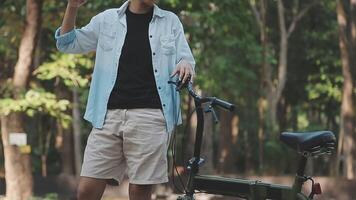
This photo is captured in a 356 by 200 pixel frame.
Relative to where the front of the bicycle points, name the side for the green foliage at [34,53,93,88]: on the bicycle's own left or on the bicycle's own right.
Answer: on the bicycle's own right

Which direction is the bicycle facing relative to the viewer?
to the viewer's left

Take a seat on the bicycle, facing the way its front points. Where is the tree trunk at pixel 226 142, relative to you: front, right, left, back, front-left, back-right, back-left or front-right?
right

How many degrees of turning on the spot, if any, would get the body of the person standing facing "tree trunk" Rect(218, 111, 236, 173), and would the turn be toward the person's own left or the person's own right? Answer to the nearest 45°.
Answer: approximately 180°

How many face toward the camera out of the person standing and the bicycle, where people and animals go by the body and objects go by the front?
1

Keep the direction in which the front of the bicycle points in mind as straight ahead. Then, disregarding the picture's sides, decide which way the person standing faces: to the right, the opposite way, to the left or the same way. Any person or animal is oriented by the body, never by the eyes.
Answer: to the left

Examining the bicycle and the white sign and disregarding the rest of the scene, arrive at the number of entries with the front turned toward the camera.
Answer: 1

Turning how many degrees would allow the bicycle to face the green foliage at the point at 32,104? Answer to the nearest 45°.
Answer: approximately 45° to its right
